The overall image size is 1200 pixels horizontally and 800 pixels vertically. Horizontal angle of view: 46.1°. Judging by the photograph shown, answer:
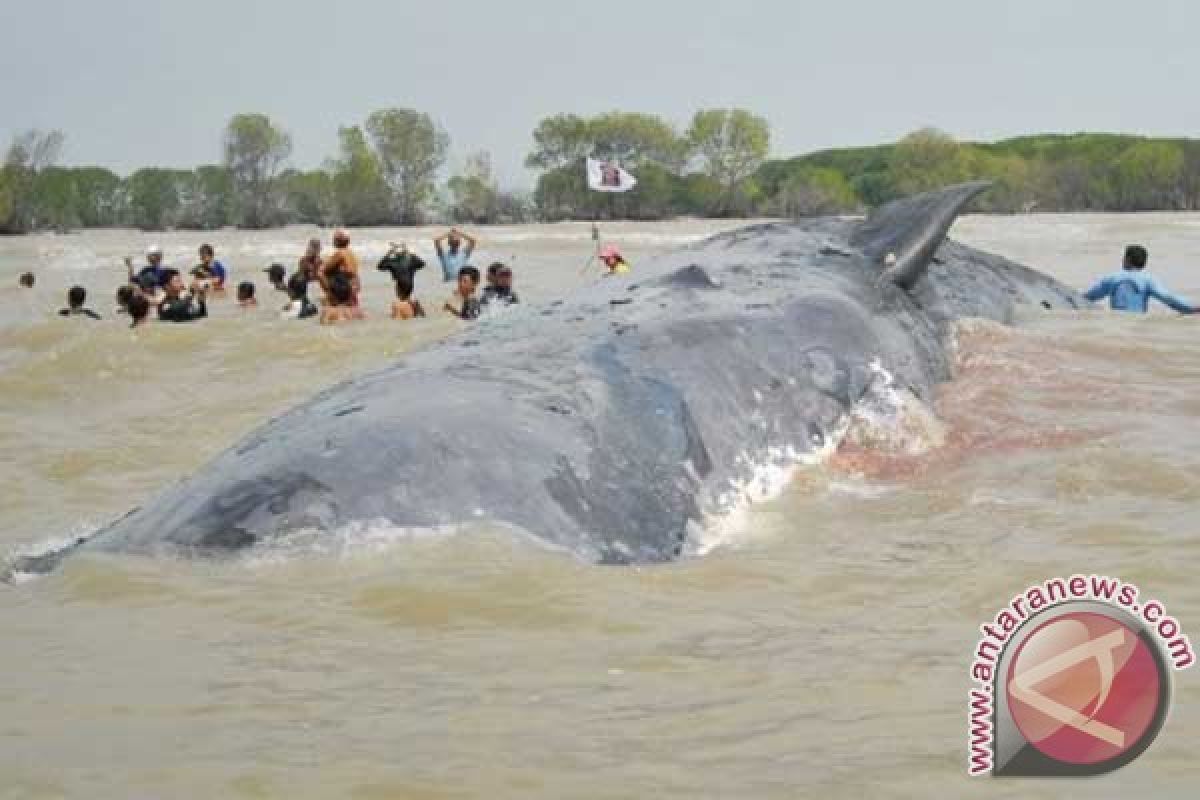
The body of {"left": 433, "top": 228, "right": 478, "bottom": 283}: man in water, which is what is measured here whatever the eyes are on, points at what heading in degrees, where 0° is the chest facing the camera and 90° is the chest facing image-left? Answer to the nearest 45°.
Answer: approximately 0°

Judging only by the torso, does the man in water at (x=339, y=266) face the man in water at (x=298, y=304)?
no

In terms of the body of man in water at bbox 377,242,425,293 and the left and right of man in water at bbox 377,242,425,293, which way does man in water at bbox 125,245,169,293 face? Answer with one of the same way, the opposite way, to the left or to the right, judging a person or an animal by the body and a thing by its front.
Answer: the same way

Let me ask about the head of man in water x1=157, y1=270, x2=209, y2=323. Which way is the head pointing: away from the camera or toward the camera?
toward the camera

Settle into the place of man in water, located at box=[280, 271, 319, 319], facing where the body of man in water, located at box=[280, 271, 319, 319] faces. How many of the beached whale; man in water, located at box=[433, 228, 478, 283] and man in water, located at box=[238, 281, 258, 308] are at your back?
1

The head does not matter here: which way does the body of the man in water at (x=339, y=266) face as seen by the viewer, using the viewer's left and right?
facing the viewer

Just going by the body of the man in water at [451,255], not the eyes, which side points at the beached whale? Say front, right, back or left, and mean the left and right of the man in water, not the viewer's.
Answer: front

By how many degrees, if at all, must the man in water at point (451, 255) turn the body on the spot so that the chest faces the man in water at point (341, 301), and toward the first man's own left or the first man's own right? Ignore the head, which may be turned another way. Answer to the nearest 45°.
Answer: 0° — they already face them

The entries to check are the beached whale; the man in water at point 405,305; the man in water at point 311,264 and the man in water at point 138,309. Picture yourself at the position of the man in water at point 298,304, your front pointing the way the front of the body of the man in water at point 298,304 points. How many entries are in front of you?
1
